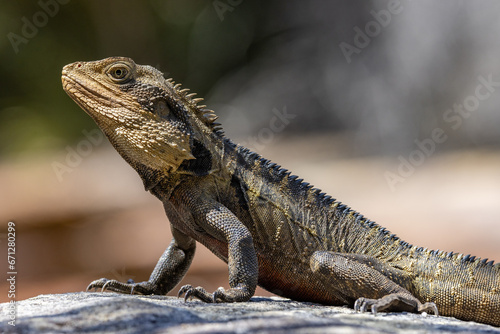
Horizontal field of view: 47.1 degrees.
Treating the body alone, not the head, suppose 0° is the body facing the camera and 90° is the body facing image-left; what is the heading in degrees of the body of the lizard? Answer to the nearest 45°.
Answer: approximately 90°
